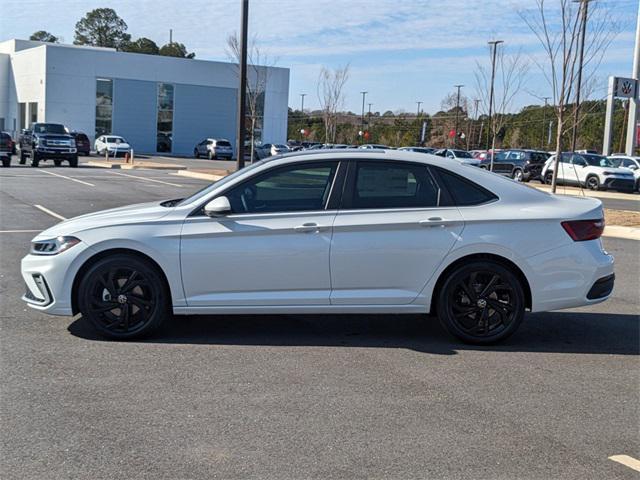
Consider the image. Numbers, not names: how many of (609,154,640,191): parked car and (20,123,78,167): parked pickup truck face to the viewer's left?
0

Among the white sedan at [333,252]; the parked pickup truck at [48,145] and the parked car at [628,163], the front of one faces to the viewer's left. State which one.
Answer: the white sedan

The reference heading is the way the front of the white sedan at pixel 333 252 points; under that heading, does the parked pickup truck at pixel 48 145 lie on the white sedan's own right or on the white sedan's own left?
on the white sedan's own right

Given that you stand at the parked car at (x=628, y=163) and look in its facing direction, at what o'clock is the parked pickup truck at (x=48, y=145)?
the parked pickup truck at (x=48, y=145) is roughly at 4 o'clock from the parked car at (x=628, y=163).

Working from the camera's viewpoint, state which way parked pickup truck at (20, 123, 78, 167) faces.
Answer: facing the viewer and to the right of the viewer

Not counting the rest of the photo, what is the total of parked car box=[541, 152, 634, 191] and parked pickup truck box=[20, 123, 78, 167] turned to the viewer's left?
0

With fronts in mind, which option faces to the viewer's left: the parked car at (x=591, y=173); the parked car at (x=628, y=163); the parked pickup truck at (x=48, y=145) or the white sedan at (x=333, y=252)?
the white sedan

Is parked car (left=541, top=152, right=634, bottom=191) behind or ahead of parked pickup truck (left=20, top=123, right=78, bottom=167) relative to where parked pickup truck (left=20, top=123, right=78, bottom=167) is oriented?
ahead

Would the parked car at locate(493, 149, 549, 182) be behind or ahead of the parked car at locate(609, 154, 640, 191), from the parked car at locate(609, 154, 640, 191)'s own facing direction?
behind

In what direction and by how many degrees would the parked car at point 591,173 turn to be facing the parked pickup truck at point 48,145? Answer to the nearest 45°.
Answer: approximately 135° to its right

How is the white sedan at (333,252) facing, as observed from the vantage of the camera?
facing to the left of the viewer

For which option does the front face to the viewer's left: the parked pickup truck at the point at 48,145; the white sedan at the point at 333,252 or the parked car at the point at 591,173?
the white sedan

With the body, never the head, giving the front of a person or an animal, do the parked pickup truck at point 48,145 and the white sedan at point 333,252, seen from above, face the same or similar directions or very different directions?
very different directions

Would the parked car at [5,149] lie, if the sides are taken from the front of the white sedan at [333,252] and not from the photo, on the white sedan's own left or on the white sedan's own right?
on the white sedan's own right

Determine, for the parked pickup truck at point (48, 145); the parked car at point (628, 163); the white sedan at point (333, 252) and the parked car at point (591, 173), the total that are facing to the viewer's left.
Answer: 1
